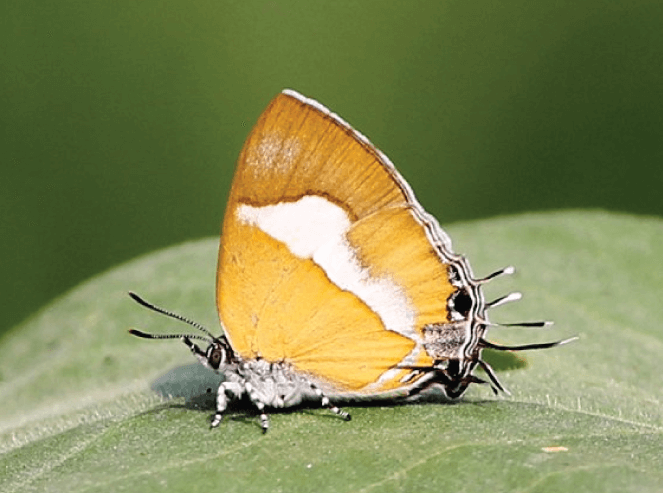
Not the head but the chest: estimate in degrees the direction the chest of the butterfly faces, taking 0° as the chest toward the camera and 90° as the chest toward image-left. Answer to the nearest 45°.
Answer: approximately 90°
